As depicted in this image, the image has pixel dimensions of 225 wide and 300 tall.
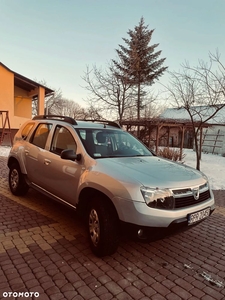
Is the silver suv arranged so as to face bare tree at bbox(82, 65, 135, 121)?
no

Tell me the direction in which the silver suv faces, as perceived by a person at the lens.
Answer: facing the viewer and to the right of the viewer
